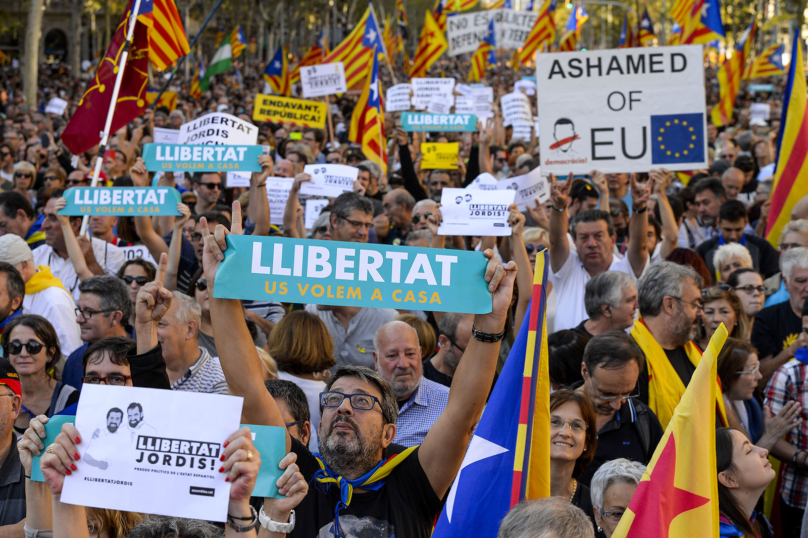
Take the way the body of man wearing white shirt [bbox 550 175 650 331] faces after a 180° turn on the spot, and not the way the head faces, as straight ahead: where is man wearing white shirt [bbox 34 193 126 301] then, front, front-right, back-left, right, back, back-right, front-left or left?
left

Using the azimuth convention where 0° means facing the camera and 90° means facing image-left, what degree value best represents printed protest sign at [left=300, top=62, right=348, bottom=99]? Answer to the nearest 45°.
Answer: approximately 0°
